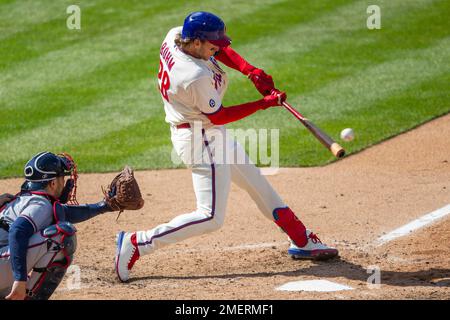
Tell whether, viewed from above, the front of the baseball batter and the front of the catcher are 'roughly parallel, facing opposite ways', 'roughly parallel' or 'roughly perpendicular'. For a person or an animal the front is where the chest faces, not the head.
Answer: roughly parallel

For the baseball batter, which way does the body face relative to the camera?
to the viewer's right

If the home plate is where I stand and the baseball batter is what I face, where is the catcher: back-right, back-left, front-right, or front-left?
front-left

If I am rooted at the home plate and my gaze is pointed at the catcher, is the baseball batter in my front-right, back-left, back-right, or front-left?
front-right

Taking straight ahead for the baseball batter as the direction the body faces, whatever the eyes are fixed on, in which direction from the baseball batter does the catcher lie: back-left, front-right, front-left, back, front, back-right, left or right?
back-right

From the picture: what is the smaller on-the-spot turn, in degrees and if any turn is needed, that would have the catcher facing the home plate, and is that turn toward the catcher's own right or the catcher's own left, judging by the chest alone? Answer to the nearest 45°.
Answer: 0° — they already face it

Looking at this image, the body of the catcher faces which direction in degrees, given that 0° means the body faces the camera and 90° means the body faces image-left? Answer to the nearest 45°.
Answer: approximately 270°

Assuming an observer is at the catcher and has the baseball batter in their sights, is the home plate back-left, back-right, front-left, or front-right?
front-right

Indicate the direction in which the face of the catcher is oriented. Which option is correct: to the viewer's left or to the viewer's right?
to the viewer's right

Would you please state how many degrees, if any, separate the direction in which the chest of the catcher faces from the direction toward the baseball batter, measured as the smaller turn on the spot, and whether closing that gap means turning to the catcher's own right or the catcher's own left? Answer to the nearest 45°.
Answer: approximately 45° to the catcher's own left

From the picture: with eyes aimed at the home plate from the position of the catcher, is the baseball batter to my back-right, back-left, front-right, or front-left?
front-left
